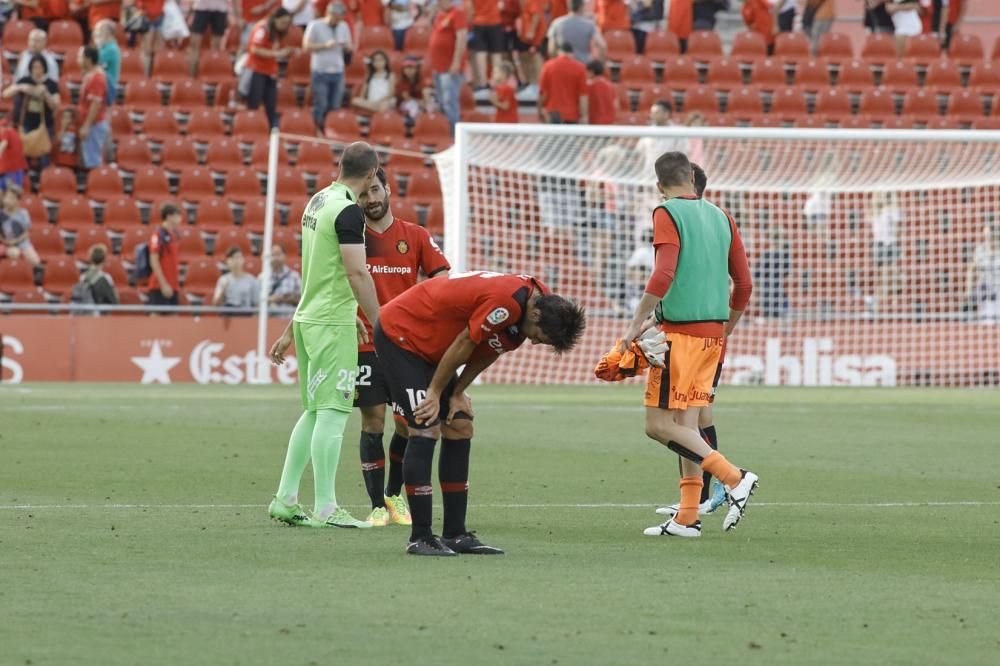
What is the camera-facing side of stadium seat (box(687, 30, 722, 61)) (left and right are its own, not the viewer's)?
front

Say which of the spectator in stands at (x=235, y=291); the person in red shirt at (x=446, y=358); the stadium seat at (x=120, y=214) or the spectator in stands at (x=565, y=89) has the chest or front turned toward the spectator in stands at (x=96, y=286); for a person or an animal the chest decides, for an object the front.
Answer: the stadium seat

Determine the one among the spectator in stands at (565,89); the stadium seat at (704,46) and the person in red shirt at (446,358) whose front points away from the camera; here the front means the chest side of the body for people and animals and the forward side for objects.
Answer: the spectator in stands

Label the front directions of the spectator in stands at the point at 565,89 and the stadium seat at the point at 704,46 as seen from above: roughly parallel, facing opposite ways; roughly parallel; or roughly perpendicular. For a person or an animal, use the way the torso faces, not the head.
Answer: roughly parallel, facing opposite ways

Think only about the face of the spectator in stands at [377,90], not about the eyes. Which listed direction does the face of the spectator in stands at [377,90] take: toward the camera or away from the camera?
toward the camera

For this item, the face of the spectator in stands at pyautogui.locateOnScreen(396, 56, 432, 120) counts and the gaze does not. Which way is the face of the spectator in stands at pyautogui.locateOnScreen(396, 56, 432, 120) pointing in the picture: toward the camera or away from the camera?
toward the camera

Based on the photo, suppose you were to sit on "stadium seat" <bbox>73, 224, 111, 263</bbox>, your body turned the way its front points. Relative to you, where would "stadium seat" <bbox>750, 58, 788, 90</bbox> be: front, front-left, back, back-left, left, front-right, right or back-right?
left

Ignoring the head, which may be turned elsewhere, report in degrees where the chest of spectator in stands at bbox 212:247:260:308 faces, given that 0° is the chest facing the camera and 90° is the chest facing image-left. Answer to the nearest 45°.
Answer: approximately 0°

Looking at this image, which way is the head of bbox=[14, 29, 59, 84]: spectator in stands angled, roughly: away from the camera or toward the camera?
toward the camera

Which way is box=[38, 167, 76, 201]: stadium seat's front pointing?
toward the camera

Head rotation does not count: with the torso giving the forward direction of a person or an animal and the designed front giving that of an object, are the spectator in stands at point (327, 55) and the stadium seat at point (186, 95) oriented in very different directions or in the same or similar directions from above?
same or similar directions

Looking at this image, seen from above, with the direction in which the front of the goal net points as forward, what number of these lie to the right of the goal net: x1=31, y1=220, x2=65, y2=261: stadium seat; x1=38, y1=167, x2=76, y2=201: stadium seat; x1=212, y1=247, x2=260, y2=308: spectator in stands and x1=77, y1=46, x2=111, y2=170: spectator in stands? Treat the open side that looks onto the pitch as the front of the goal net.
4

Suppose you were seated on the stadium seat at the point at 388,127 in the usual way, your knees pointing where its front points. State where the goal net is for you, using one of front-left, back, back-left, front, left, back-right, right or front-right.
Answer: front-left

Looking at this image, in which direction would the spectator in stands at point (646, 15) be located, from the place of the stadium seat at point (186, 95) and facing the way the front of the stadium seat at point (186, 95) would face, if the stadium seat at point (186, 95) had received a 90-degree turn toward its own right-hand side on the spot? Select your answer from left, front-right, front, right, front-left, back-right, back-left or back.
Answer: back

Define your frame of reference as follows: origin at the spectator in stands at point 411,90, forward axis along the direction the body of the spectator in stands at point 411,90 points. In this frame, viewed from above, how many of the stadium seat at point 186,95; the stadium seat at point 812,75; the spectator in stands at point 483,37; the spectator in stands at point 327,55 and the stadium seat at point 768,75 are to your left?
3
